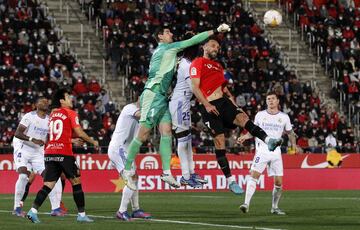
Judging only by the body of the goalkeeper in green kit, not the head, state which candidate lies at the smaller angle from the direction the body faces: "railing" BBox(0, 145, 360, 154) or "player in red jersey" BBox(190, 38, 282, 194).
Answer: the player in red jersey

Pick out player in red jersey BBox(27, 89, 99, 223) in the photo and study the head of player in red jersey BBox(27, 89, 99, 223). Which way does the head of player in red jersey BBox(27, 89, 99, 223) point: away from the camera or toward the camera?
away from the camera

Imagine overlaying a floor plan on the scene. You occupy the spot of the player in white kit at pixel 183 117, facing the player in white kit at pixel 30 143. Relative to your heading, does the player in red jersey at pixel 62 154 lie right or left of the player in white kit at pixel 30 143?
left

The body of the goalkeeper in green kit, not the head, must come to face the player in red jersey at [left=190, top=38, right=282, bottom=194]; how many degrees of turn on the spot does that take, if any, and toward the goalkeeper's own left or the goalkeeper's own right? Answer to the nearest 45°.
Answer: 0° — they already face them

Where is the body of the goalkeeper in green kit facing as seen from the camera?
to the viewer's right

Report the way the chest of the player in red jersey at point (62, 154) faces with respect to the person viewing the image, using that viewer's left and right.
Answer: facing away from the viewer and to the right of the viewer
